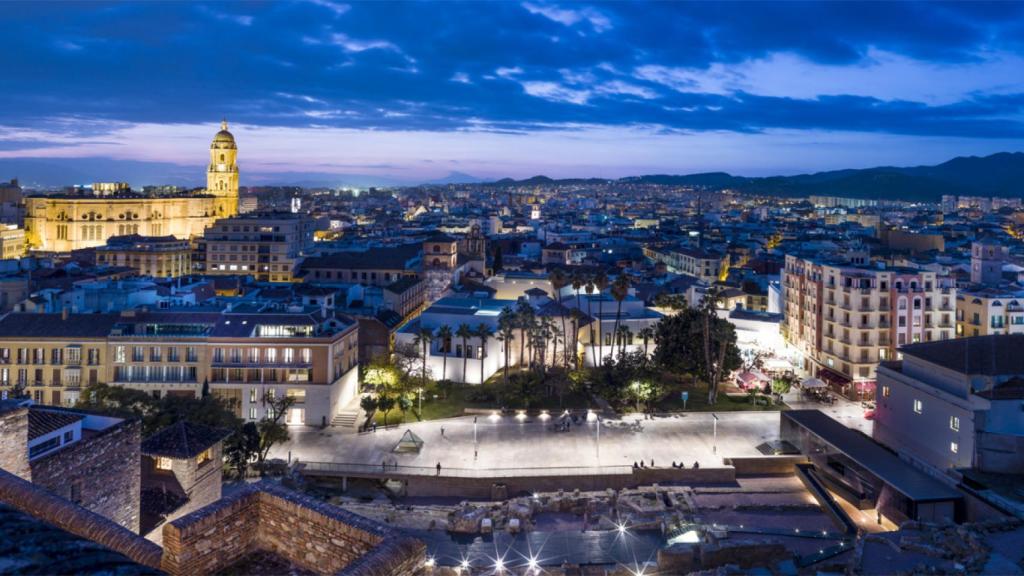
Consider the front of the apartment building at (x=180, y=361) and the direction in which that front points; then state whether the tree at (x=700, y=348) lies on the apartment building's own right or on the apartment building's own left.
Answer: on the apartment building's own left

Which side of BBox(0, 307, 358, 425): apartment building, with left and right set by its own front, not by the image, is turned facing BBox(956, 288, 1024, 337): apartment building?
left

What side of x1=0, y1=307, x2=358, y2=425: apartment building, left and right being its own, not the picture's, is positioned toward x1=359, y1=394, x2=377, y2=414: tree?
left

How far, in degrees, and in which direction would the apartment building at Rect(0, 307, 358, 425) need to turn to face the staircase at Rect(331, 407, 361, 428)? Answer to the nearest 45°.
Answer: approximately 90° to its left

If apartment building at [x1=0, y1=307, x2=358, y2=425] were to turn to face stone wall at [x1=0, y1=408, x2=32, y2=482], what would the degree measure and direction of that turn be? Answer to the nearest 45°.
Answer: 0° — it already faces it

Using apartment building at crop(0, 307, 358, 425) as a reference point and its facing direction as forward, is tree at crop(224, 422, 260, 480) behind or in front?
in front

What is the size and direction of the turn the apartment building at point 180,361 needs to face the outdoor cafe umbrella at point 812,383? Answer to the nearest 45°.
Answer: approximately 90° to its left

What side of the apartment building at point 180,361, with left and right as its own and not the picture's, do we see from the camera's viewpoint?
front
